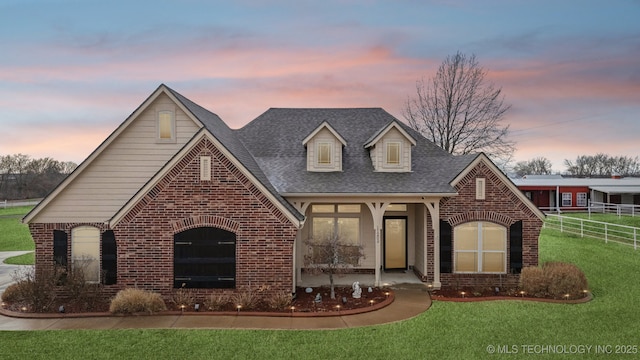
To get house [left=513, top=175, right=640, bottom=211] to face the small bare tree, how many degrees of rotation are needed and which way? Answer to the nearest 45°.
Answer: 0° — it already faces it

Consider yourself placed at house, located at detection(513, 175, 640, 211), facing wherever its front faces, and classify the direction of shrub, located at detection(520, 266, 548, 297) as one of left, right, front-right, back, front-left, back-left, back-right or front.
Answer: front

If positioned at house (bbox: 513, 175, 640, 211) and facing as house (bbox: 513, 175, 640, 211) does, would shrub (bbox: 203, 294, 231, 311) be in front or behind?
in front

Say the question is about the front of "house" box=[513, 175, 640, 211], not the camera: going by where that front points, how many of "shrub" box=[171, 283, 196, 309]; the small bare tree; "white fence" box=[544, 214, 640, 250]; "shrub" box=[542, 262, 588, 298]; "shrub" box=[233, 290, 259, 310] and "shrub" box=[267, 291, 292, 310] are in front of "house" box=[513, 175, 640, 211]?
6

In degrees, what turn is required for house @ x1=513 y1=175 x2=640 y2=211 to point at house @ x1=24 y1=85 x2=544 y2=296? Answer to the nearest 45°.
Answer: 0° — it already faces it

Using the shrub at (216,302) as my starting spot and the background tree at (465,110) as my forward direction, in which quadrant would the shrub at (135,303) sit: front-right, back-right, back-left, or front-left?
back-left

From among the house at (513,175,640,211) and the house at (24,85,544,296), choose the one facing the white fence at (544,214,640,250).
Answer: the house at (513,175,640,211)

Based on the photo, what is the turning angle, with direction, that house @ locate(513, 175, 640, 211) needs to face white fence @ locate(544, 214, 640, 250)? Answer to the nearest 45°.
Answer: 0° — it already faces it

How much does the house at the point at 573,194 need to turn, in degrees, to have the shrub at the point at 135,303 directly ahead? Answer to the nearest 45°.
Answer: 0° — it already faces it

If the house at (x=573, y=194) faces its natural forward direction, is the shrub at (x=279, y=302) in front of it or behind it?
in front

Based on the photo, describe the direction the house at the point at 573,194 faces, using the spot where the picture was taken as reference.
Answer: facing the viewer

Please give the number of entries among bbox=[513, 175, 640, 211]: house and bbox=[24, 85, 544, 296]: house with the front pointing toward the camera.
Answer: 2

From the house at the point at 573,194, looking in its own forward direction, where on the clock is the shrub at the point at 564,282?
The shrub is roughly at 12 o'clock from the house.

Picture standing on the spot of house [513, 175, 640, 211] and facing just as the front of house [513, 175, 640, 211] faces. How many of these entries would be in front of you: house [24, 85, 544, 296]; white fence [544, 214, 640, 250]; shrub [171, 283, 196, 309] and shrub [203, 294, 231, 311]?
4

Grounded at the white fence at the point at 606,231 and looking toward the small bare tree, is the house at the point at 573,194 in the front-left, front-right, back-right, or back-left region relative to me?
back-right
